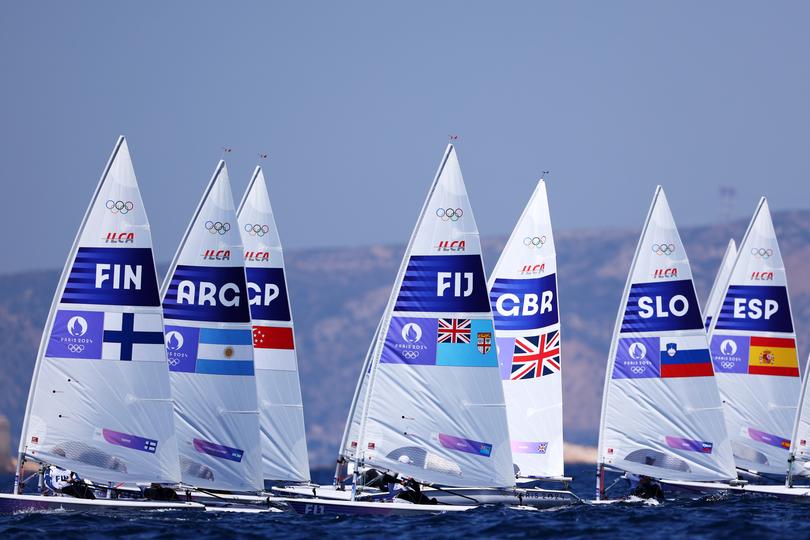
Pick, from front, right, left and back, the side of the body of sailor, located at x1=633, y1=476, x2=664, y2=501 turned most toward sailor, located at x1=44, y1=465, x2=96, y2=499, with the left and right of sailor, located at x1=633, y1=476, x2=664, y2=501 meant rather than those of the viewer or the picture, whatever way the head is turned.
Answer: front

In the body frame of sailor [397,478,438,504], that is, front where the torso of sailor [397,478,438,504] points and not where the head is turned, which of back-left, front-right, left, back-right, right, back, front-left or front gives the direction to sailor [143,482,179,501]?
front

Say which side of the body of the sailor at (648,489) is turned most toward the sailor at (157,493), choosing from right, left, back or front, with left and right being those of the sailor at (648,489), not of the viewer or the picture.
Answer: front

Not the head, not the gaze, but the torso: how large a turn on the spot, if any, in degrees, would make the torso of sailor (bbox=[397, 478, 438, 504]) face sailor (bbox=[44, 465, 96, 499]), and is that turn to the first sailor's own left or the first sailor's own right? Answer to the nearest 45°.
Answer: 0° — they already face them

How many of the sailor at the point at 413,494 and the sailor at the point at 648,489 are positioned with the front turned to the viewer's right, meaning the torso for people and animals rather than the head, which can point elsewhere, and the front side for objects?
0

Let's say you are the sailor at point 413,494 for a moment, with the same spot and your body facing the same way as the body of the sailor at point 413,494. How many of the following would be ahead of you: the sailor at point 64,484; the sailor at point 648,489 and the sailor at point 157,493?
2

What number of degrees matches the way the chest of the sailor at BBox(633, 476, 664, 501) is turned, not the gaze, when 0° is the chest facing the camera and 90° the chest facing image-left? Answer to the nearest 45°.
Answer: approximately 45°

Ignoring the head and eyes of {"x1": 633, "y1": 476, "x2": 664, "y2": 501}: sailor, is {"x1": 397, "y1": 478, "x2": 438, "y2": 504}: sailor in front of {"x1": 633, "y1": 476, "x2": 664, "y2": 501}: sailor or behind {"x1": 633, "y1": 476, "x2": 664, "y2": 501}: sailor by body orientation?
in front
